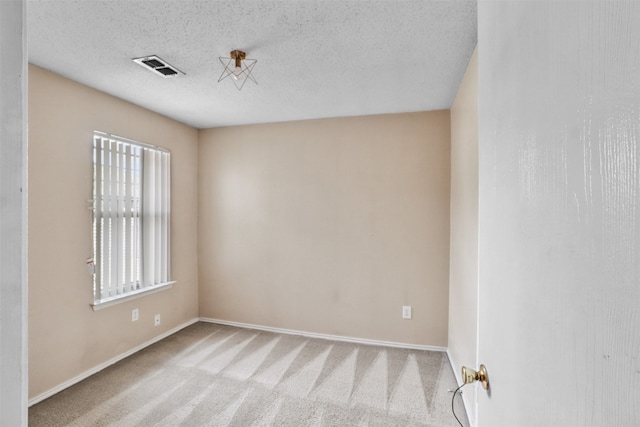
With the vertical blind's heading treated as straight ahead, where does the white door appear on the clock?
The white door is roughly at 1 o'clock from the vertical blind.

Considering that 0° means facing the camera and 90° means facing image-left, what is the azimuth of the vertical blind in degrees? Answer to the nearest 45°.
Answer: approximately 315°

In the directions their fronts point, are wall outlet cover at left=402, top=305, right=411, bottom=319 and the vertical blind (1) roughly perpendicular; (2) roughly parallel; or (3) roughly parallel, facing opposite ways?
roughly perpendicular

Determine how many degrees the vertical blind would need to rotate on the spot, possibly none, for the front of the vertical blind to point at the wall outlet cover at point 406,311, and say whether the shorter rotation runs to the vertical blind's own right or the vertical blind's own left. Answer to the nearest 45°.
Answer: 0° — it already faces it
